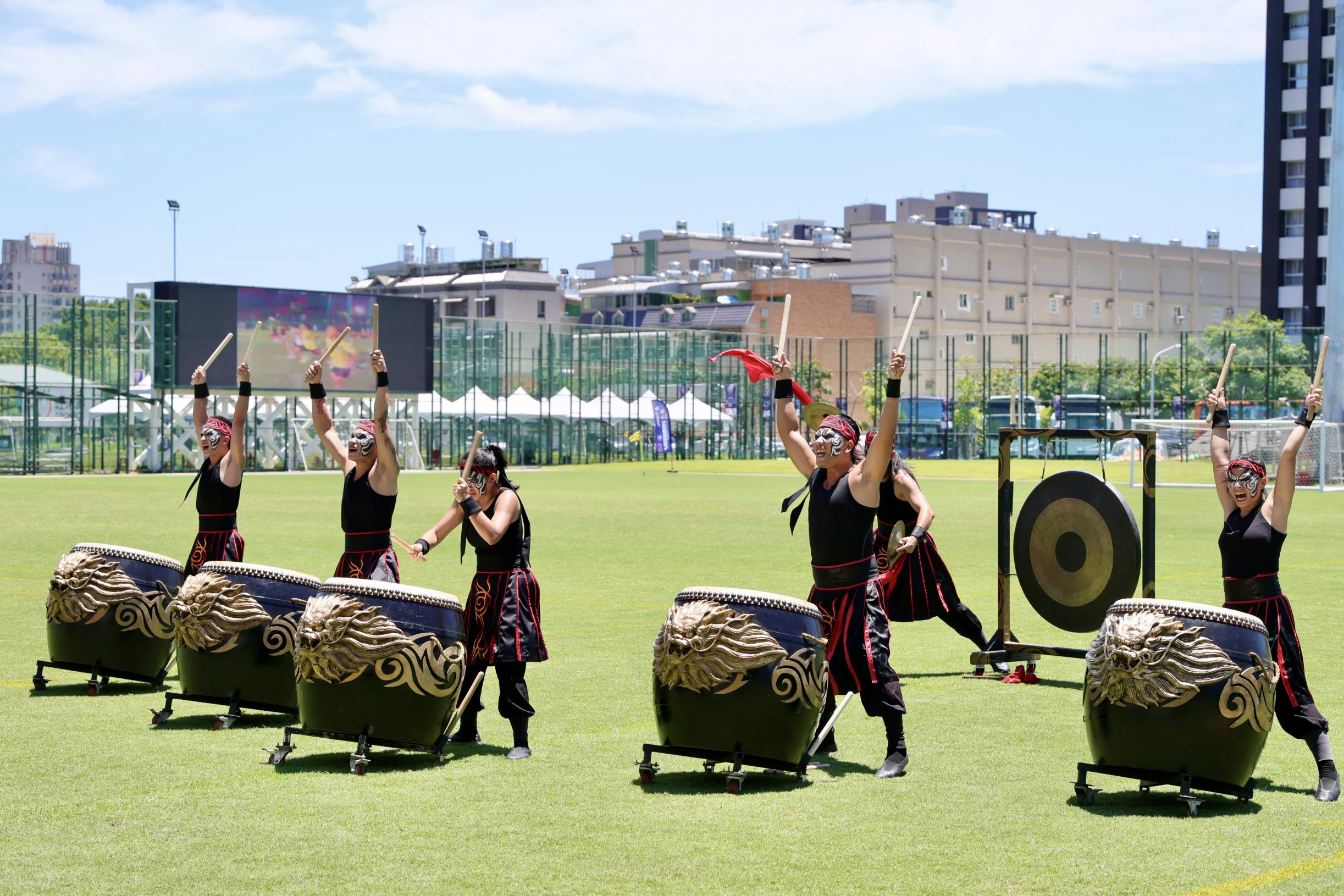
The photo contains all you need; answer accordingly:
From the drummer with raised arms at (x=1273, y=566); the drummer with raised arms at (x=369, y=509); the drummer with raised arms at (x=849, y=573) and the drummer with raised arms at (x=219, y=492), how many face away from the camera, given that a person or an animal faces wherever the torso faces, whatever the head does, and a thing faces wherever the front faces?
0

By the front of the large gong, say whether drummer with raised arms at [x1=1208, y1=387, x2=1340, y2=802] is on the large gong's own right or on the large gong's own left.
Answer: on the large gong's own left

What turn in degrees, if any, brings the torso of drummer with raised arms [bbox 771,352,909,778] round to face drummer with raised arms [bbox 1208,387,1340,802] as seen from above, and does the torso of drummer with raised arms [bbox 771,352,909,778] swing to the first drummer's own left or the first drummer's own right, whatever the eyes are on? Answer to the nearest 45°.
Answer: approximately 135° to the first drummer's own left

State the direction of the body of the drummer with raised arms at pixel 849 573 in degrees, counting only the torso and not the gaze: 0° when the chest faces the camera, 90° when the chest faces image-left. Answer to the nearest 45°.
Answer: approximately 45°

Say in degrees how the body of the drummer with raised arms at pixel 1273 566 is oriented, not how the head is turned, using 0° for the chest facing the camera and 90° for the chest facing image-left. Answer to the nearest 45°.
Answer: approximately 45°

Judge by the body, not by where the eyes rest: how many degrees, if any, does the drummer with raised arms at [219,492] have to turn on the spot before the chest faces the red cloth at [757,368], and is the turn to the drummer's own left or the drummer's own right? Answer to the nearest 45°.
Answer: approximately 135° to the drummer's own left

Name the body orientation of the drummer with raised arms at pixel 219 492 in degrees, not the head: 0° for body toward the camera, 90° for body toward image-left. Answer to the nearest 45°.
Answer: approximately 45°

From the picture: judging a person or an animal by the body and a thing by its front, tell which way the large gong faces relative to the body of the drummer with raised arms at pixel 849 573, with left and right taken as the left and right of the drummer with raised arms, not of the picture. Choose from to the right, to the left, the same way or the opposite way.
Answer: the same way

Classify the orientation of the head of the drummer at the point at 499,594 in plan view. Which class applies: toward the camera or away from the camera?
toward the camera

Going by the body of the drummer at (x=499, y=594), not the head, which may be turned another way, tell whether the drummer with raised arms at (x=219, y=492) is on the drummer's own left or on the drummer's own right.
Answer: on the drummer's own right

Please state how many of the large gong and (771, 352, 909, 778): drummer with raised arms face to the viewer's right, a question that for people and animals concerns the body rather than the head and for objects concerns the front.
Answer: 0

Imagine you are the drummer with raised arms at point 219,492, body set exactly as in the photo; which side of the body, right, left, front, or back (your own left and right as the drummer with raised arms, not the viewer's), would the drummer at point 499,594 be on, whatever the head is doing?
left

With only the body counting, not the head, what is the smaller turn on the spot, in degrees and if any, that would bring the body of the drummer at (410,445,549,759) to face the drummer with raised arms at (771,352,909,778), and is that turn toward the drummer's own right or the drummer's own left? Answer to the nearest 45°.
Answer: approximately 135° to the drummer's own left

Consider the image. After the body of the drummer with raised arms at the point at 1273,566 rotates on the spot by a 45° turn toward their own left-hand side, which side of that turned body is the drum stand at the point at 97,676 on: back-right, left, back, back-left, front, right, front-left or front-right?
right

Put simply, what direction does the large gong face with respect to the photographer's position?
facing the viewer and to the left of the viewer

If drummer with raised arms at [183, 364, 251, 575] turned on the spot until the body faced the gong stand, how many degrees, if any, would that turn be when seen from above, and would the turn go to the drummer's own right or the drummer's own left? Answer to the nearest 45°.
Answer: approximately 135° to the drummer's own left

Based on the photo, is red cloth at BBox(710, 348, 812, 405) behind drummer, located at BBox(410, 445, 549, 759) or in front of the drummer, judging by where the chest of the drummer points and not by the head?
behind

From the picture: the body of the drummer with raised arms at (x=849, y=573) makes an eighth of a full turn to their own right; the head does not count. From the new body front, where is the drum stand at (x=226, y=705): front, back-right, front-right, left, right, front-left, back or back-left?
front

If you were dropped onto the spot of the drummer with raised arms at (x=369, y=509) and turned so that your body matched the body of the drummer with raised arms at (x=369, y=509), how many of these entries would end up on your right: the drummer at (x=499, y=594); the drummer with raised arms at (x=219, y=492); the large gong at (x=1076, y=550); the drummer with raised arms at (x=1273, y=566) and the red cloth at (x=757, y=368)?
1

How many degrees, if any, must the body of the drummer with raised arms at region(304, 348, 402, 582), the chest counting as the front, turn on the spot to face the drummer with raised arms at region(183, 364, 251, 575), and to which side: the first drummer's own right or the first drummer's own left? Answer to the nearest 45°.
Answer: approximately 90° to the first drummer's own right
